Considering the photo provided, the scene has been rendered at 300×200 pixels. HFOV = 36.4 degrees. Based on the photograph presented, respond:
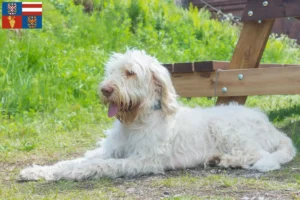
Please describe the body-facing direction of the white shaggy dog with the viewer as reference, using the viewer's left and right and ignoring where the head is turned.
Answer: facing to the left of the viewer

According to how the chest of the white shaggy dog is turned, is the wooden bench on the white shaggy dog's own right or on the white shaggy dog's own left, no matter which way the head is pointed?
on the white shaggy dog's own right
